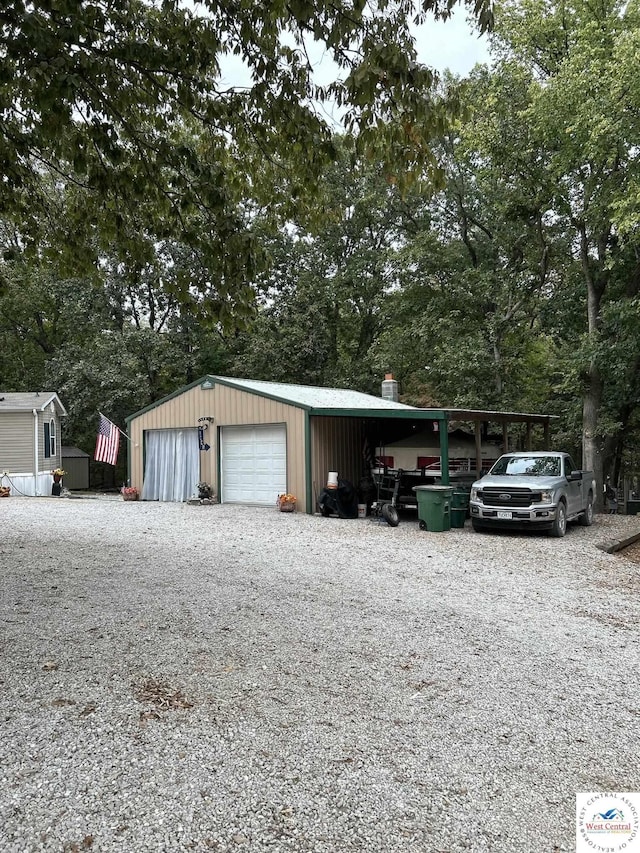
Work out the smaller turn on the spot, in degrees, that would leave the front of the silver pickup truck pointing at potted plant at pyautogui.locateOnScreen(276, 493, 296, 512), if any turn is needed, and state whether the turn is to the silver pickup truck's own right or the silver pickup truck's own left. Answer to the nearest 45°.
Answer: approximately 45° to the silver pickup truck's own right

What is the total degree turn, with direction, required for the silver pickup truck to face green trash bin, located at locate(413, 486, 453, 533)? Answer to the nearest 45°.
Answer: approximately 45° to its right

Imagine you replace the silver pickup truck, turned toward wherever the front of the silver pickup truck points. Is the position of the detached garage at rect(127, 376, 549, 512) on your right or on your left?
on your right

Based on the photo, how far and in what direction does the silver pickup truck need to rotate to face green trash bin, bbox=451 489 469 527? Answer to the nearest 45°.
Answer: approximately 90° to its right

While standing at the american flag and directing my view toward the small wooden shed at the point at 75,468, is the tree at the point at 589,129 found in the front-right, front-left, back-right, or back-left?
back-right

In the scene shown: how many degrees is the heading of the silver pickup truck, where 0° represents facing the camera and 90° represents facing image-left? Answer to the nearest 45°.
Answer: approximately 45°

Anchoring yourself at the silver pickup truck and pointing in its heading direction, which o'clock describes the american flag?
The american flag is roughly at 2 o'clock from the silver pickup truck.

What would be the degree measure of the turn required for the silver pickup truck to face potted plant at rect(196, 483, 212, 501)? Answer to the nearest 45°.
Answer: approximately 45° to its right
